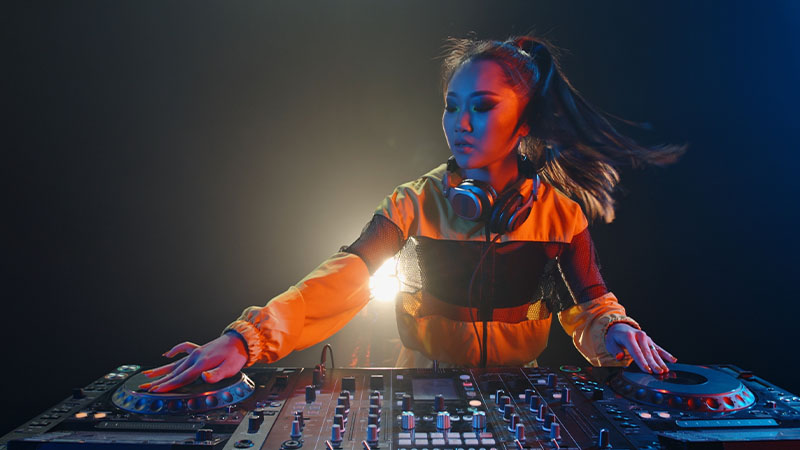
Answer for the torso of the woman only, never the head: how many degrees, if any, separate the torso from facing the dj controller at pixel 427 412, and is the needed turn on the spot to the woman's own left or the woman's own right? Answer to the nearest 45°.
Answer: approximately 45° to the woman's own right

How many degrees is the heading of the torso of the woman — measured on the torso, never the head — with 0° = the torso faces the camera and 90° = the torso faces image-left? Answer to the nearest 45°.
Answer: approximately 0°
